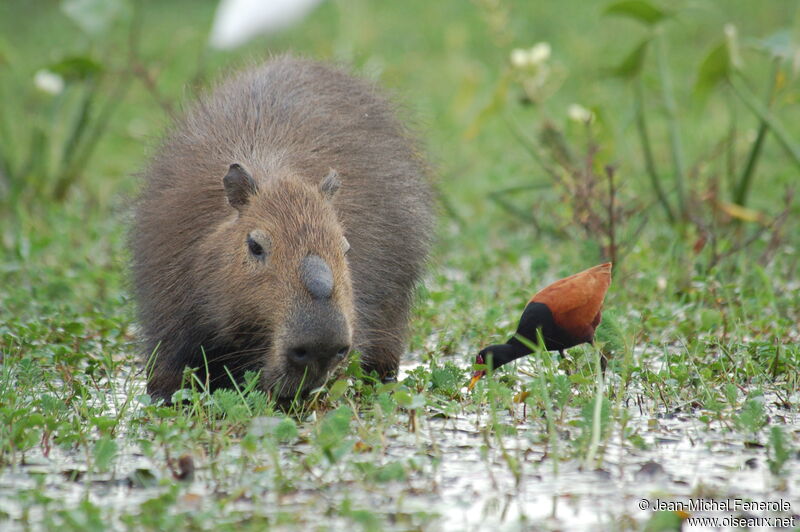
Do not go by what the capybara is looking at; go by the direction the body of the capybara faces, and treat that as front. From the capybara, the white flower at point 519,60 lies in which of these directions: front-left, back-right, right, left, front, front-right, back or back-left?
back-left

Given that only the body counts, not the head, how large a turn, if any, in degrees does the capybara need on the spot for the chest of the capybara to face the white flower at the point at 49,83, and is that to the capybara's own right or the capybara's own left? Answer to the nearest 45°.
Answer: approximately 135° to the capybara's own right

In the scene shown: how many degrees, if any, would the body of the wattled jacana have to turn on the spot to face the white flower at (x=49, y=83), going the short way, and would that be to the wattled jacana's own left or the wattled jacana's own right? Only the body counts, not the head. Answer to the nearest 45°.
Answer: approximately 45° to the wattled jacana's own right

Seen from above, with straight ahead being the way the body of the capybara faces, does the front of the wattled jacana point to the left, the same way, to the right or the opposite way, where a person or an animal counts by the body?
to the right

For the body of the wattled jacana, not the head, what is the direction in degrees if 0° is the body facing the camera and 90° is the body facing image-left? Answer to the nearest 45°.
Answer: approximately 90°

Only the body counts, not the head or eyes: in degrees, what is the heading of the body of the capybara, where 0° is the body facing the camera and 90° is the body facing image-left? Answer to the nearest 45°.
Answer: approximately 0°

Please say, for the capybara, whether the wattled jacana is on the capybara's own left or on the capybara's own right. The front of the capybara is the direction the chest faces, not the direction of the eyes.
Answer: on the capybara's own left

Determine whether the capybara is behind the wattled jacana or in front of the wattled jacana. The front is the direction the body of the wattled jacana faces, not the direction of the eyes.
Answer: in front
